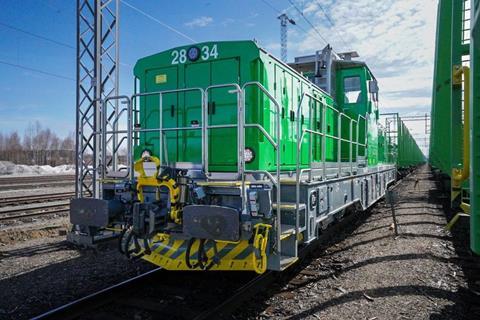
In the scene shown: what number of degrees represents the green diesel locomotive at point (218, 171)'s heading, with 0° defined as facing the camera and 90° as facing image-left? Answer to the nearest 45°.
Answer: approximately 45°
